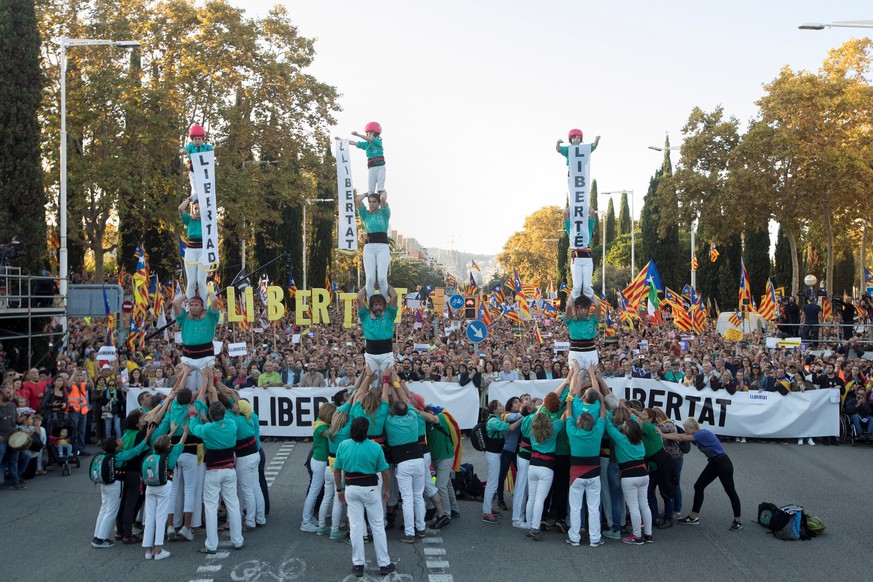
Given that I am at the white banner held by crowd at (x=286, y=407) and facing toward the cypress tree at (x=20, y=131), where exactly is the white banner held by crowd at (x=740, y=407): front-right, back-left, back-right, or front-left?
back-right

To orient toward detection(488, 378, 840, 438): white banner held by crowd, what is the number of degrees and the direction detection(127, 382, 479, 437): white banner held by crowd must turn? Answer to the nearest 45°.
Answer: approximately 90° to its left

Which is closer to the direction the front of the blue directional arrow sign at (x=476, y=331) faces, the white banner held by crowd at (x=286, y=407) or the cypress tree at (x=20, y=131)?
the white banner held by crowd

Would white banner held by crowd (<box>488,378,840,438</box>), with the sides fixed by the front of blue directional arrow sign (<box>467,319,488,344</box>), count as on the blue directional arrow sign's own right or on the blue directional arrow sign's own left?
on the blue directional arrow sign's own left

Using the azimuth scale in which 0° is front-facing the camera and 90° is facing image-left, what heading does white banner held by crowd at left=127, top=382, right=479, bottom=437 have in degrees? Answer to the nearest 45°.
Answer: approximately 0°

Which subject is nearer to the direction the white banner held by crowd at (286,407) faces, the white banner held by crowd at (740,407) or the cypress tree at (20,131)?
the white banner held by crowd at (740,407)

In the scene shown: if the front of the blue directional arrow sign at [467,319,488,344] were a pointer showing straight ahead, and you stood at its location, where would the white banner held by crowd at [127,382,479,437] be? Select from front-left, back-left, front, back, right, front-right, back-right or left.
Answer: front-right

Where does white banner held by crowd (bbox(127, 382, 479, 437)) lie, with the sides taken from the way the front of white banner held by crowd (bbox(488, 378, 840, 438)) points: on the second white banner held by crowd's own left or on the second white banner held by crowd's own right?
on the second white banner held by crowd's own right

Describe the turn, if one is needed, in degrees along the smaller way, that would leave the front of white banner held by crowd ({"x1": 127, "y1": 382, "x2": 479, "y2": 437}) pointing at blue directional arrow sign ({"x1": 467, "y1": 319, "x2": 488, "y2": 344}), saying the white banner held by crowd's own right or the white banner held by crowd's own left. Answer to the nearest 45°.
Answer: approximately 135° to the white banner held by crowd's own left

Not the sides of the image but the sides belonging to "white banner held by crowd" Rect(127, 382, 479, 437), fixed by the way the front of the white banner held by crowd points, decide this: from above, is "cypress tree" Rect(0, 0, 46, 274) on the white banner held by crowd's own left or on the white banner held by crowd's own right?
on the white banner held by crowd's own right

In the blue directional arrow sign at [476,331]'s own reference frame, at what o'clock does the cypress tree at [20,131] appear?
The cypress tree is roughly at 3 o'clock from the blue directional arrow sign.

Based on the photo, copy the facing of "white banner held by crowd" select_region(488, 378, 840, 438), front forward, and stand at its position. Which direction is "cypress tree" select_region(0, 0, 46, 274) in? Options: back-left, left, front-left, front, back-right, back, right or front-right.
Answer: right

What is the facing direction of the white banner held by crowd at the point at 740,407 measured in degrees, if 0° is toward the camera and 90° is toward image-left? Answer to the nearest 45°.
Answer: approximately 0°
